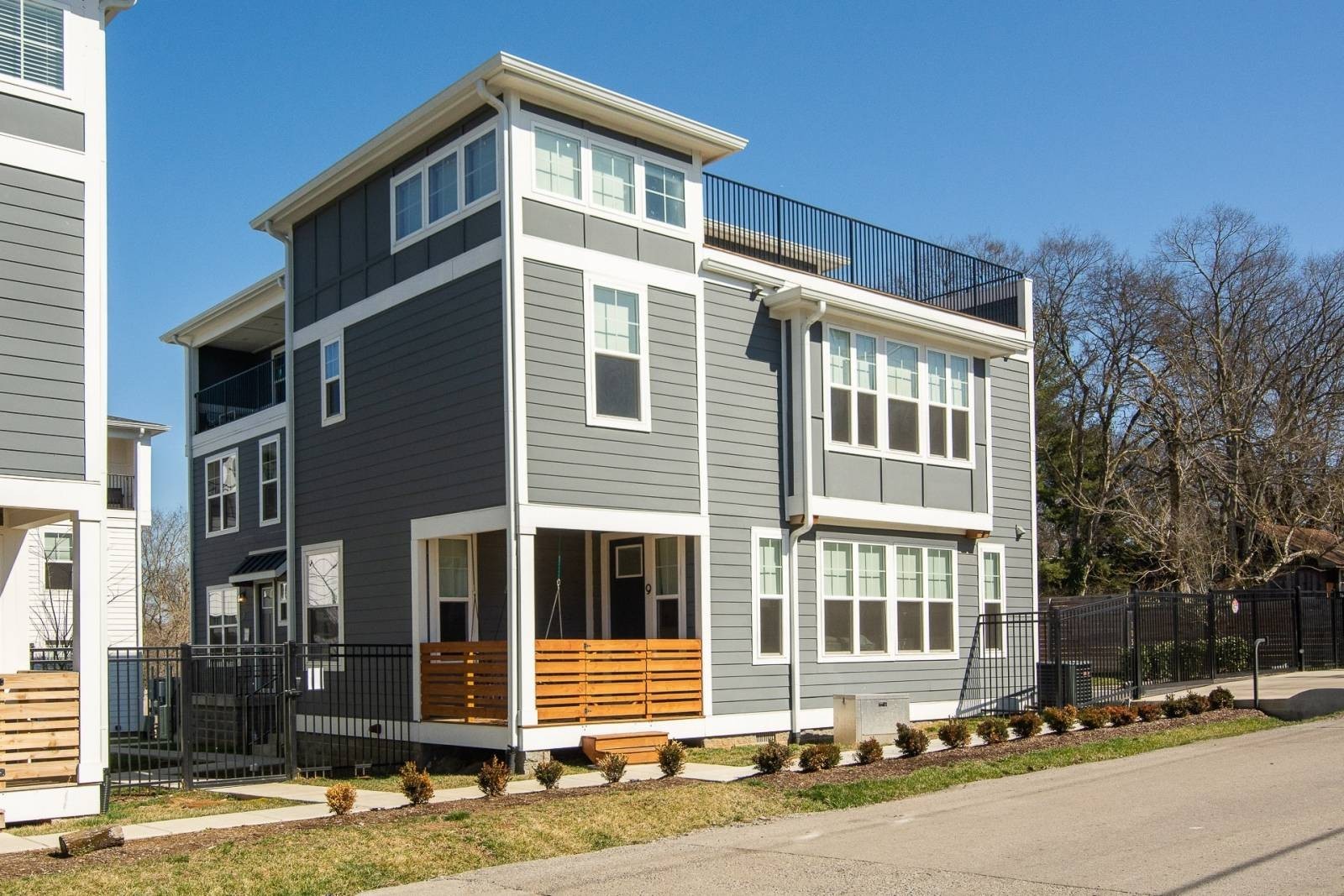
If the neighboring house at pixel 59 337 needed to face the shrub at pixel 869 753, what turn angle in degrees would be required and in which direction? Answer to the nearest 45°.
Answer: approximately 45° to its left

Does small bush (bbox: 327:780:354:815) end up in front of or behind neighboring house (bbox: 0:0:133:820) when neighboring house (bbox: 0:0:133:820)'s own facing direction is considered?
in front

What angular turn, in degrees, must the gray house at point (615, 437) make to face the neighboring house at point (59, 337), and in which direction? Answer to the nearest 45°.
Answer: approximately 90° to its right

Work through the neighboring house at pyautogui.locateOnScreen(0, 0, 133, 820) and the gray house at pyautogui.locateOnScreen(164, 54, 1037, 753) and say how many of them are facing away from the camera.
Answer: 0

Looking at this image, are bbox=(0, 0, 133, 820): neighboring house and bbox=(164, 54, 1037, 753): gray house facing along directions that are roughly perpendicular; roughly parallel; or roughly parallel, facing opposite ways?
roughly parallel

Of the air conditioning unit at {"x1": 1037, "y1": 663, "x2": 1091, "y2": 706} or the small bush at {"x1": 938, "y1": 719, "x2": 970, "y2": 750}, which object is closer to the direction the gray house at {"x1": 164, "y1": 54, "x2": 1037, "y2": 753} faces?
the small bush
